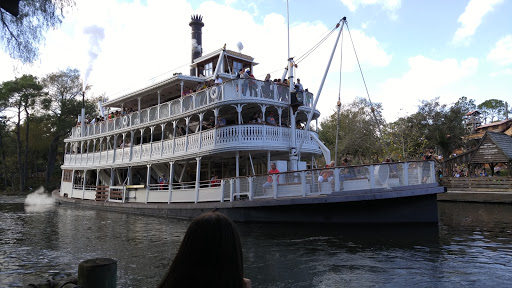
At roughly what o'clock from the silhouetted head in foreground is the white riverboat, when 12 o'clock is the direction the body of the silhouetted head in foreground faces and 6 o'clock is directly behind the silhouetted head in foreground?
The white riverboat is roughly at 12 o'clock from the silhouetted head in foreground.

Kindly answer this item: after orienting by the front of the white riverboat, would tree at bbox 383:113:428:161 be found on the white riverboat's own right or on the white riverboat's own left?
on the white riverboat's own left

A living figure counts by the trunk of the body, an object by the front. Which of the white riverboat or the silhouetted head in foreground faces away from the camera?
the silhouetted head in foreground

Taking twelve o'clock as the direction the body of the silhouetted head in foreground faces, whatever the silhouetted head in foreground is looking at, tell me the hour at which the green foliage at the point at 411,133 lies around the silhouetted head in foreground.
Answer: The green foliage is roughly at 1 o'clock from the silhouetted head in foreground.

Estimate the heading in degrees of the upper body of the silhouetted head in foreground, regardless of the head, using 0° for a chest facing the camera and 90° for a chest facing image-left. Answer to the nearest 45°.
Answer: approximately 180°

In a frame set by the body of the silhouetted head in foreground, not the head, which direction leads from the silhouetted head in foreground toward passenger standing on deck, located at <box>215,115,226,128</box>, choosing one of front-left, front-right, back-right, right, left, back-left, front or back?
front

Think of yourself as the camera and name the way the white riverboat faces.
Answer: facing the viewer and to the right of the viewer

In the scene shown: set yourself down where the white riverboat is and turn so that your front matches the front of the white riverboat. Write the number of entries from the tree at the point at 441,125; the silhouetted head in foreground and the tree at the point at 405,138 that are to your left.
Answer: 2

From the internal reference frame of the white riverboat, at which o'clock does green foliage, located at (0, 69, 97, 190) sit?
The green foliage is roughly at 6 o'clock from the white riverboat.

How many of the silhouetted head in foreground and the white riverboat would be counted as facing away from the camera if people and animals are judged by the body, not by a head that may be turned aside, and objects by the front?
1

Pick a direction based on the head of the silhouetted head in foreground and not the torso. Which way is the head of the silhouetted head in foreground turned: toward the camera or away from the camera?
away from the camera

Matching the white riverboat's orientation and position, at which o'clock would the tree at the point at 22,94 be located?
The tree is roughly at 6 o'clock from the white riverboat.

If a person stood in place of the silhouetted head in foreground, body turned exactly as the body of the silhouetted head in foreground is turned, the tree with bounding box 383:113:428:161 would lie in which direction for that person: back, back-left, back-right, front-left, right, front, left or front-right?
front-right
